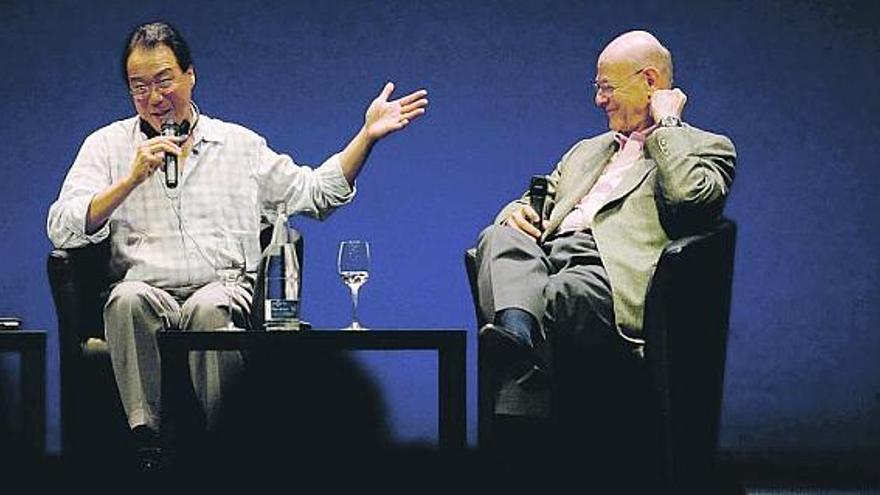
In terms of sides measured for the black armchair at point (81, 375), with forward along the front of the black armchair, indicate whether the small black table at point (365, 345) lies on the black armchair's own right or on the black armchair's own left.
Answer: on the black armchair's own left

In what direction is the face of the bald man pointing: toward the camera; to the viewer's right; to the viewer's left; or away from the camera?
to the viewer's left

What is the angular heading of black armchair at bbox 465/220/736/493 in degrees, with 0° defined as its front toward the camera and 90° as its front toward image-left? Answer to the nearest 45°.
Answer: approximately 45°

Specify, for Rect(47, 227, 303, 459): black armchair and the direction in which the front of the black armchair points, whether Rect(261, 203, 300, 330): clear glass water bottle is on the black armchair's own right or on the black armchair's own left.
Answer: on the black armchair's own left

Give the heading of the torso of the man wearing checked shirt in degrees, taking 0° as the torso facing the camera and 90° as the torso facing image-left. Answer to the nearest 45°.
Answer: approximately 0°
